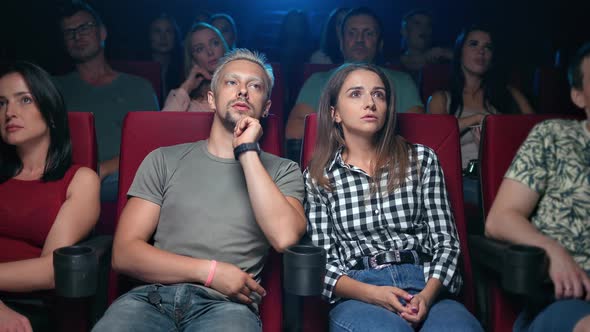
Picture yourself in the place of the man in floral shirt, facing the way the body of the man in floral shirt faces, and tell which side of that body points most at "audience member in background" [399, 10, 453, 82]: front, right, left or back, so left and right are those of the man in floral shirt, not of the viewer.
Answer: back

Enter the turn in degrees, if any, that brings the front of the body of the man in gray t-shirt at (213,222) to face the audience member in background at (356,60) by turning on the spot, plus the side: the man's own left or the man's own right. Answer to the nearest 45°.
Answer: approximately 135° to the man's own left

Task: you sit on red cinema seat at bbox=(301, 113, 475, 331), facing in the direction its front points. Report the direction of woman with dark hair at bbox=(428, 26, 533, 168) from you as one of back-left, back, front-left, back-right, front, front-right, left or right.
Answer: back

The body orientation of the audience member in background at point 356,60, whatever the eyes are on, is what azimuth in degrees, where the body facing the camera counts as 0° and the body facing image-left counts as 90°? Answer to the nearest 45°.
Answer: approximately 0°

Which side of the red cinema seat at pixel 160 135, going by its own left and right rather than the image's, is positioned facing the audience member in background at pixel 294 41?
back

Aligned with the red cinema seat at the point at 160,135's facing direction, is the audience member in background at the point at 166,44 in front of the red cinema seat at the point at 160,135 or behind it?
behind

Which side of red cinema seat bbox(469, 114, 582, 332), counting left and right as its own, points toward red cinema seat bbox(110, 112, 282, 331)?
right

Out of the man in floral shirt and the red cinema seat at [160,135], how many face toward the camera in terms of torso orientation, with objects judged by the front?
2

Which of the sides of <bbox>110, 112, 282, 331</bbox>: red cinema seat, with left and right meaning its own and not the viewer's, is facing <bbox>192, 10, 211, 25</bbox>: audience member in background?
back

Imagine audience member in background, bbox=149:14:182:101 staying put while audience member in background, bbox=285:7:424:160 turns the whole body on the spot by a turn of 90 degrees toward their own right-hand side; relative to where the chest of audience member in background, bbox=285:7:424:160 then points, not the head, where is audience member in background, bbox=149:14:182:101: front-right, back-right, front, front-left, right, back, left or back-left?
front-right

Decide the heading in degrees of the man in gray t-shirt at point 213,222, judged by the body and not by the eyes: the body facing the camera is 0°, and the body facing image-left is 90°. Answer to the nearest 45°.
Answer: approximately 0°

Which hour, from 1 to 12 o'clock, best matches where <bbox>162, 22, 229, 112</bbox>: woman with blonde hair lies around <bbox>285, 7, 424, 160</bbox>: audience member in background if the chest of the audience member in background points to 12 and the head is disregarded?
The woman with blonde hair is roughly at 3 o'clock from the audience member in background.

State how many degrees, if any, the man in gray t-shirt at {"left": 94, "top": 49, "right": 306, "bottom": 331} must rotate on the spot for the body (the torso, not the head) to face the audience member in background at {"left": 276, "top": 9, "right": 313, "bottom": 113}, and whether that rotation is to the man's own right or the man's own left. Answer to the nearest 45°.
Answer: approximately 180°

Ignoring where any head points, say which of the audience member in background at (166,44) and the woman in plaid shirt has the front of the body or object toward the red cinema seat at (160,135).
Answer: the audience member in background
